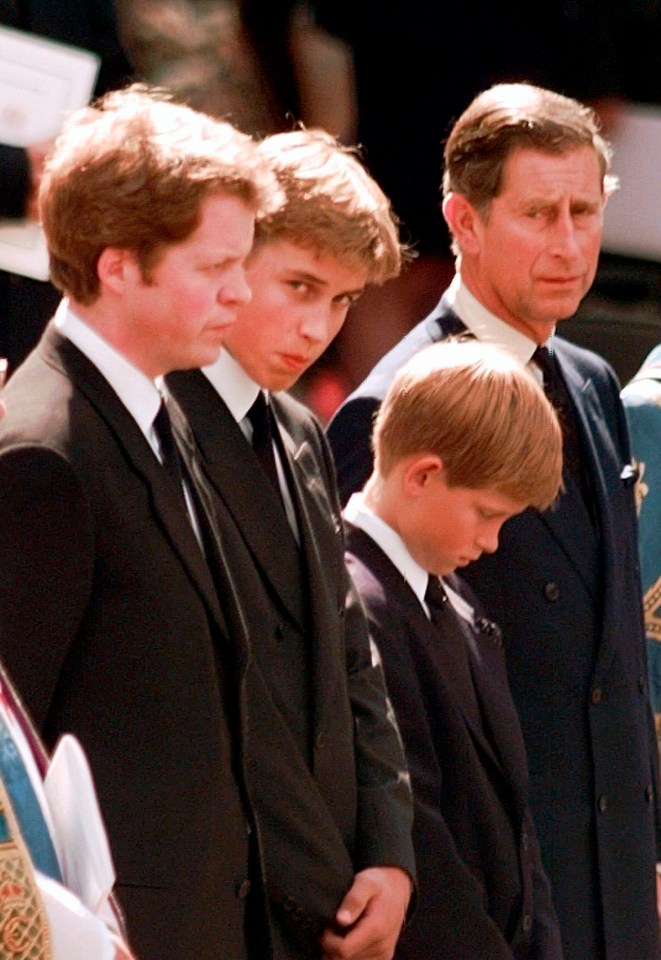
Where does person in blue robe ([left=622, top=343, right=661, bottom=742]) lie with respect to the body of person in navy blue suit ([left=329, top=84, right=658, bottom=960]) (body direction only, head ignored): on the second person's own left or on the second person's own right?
on the second person's own left

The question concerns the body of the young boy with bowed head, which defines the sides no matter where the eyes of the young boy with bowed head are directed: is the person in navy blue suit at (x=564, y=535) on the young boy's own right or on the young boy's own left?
on the young boy's own left

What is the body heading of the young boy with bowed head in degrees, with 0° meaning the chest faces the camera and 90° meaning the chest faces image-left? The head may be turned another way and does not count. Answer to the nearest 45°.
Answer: approximately 315°

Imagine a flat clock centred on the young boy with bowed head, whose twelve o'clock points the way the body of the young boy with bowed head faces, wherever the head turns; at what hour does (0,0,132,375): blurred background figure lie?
The blurred background figure is roughly at 6 o'clock from the young boy with bowed head.

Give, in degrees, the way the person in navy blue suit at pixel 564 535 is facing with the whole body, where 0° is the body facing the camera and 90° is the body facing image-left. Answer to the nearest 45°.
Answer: approximately 315°

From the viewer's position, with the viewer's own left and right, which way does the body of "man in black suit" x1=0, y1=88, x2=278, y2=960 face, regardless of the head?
facing to the right of the viewer

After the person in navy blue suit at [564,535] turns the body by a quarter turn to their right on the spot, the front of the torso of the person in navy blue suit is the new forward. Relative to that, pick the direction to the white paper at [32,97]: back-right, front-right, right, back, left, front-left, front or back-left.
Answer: front-right

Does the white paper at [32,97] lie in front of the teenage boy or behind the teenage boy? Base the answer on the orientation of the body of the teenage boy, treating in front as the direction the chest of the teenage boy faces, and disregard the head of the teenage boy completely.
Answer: behind

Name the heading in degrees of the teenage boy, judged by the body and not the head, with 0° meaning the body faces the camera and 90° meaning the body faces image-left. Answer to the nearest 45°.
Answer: approximately 315°

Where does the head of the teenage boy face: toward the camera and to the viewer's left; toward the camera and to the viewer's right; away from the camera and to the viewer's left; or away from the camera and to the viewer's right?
toward the camera and to the viewer's right

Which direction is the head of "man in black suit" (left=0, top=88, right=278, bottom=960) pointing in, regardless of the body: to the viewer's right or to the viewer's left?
to the viewer's right
